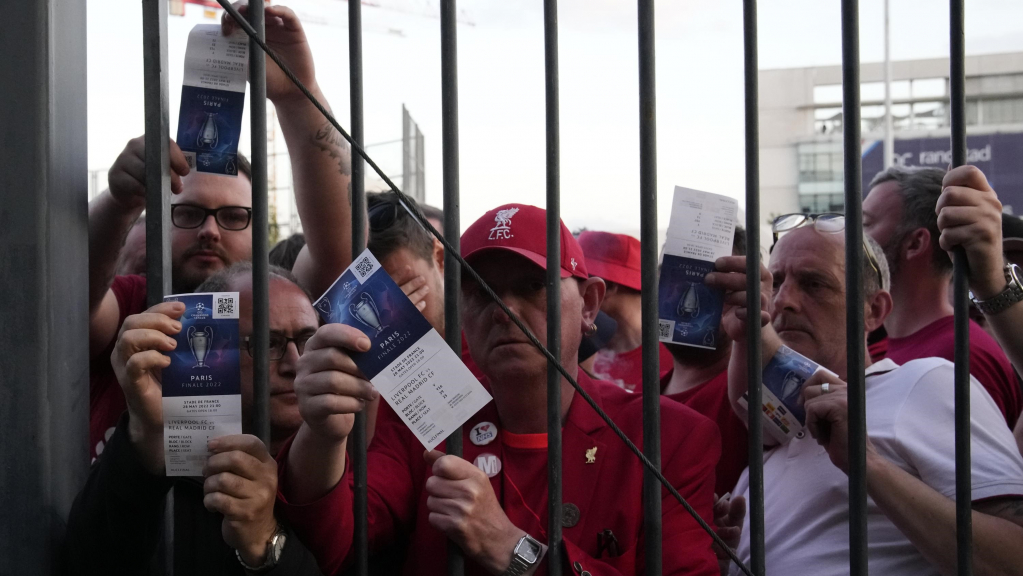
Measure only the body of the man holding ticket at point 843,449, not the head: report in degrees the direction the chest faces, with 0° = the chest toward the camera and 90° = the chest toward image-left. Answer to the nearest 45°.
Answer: approximately 45°

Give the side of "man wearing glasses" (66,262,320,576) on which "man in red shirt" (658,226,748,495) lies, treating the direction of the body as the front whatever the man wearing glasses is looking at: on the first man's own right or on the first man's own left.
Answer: on the first man's own left

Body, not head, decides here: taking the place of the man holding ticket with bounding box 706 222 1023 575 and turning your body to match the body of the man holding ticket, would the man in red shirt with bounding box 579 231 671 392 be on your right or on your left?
on your right

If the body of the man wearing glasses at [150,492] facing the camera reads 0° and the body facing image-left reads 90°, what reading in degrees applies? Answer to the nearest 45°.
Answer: approximately 315°
